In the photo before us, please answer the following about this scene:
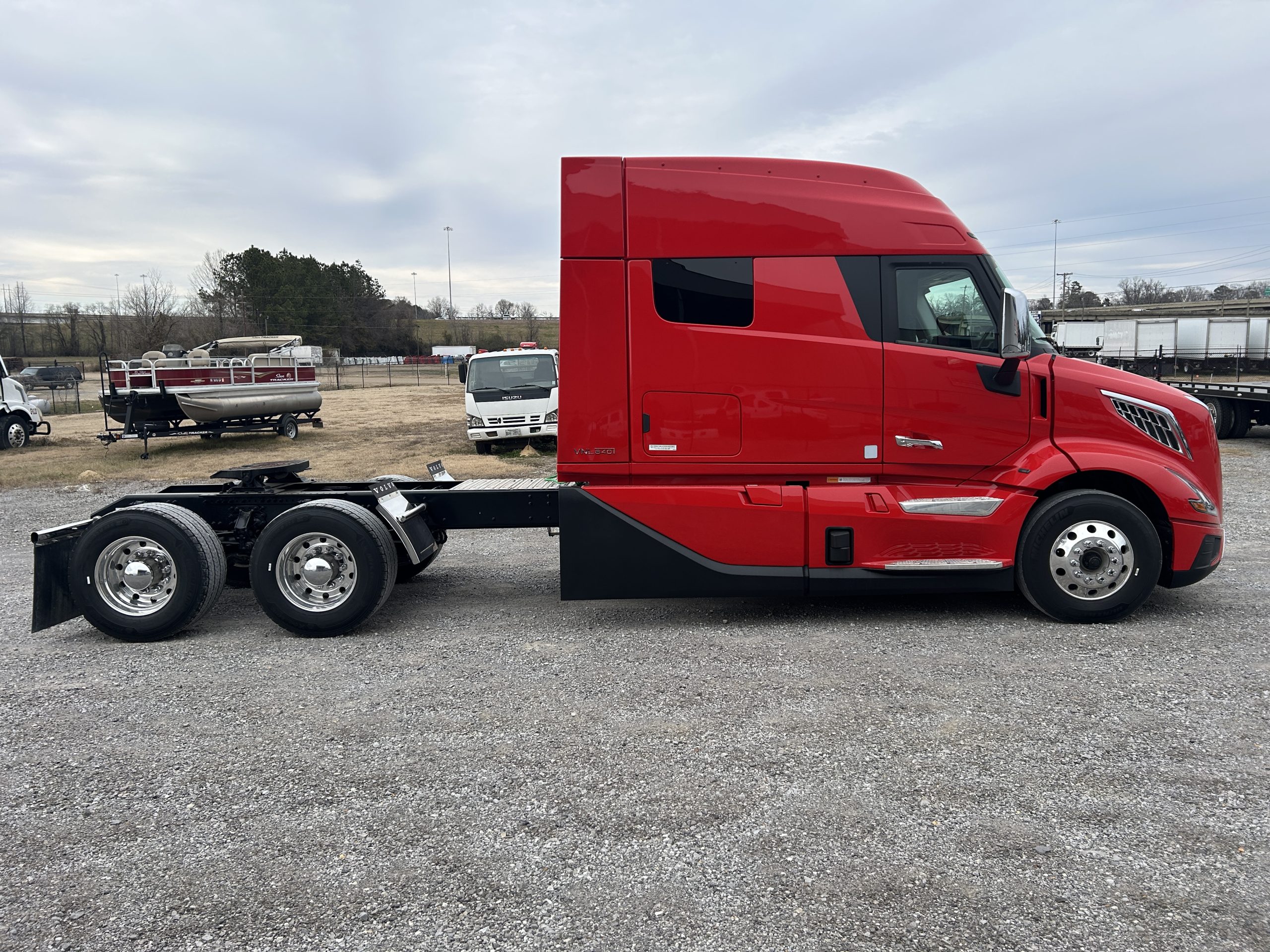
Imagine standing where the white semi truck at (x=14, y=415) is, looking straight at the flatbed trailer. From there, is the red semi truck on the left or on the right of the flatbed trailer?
right

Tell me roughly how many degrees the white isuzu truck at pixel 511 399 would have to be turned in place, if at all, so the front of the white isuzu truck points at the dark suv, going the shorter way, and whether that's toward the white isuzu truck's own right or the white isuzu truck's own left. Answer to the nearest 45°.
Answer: approximately 135° to the white isuzu truck's own right

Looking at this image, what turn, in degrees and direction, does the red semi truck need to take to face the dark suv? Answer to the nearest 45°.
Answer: approximately 135° to its left

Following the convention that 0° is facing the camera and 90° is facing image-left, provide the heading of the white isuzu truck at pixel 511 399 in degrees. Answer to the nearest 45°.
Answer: approximately 0°

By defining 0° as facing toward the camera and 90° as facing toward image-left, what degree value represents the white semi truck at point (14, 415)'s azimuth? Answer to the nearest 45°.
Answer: approximately 270°

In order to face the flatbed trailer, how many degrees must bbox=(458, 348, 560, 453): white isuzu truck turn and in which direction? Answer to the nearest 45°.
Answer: approximately 90° to its left

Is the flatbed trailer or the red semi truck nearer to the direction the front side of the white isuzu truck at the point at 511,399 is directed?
the red semi truck

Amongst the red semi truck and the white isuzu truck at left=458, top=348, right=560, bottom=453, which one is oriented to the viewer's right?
the red semi truck

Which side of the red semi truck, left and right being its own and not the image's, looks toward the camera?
right

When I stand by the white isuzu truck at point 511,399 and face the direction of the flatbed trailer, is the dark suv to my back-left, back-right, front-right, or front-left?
back-left

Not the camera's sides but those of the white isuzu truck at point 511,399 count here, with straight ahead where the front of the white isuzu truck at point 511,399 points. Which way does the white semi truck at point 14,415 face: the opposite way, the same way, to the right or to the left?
to the left
